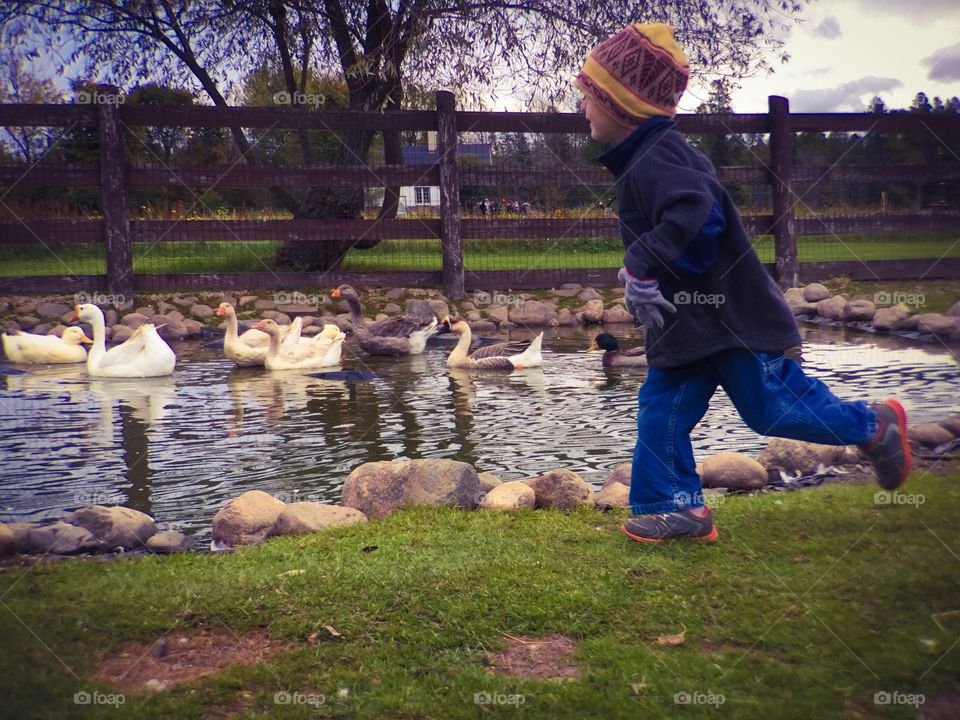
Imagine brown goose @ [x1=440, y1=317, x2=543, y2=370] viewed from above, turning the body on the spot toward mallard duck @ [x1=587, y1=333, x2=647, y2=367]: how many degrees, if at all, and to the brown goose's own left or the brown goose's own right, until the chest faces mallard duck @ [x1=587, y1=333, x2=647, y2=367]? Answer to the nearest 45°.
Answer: approximately 180°

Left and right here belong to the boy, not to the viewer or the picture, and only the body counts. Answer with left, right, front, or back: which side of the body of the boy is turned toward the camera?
left

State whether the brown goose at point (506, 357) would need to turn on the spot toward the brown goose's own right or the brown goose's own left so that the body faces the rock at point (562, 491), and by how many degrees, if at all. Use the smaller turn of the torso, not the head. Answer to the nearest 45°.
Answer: approximately 90° to the brown goose's own left

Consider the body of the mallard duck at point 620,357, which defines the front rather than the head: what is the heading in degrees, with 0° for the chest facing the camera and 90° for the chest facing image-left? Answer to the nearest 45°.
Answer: approximately 90°

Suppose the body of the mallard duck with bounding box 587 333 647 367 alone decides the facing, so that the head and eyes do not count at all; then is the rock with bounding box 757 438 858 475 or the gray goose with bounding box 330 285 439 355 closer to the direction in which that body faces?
the gray goose

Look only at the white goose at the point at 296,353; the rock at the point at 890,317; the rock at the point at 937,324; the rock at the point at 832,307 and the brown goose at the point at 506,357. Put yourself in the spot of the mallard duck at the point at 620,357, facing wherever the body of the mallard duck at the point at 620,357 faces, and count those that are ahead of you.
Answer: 2

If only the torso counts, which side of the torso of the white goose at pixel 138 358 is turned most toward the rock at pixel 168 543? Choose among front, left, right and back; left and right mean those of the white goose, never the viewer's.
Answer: left

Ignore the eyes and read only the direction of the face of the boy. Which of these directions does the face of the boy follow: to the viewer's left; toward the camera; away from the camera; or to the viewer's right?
to the viewer's left

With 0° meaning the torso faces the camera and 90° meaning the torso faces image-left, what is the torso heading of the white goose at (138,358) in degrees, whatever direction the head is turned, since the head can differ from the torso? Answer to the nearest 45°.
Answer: approximately 90°

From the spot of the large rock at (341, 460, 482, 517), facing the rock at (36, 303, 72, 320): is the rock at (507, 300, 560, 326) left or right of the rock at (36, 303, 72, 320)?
right
